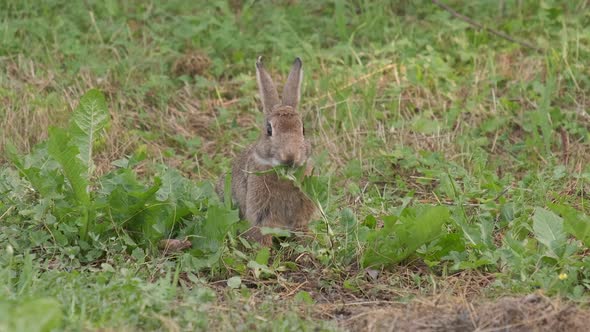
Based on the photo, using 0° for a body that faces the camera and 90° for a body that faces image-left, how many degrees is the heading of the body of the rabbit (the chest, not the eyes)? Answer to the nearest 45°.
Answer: approximately 315°

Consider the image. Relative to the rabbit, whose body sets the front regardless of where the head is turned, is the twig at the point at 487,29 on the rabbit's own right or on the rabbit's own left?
on the rabbit's own left

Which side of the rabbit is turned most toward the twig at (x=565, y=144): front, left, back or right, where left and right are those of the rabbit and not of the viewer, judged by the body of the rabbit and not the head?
left
